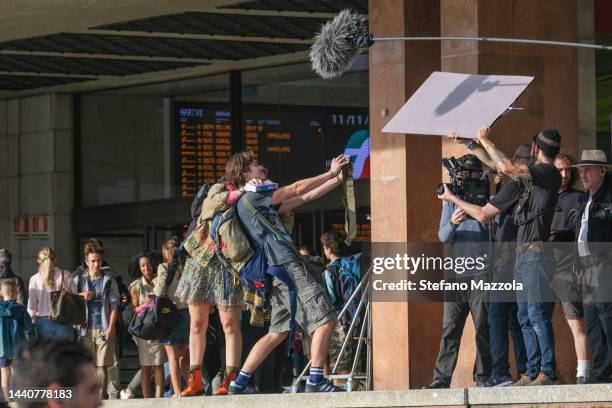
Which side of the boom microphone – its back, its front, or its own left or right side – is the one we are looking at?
left

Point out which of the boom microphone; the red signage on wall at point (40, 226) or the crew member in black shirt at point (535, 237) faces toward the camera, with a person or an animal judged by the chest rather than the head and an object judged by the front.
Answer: the red signage on wall

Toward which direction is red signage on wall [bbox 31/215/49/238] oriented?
toward the camera

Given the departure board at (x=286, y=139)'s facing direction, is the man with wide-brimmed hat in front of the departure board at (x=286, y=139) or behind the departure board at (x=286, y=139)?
in front

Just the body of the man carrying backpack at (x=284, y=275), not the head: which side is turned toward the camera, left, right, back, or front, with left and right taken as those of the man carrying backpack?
right

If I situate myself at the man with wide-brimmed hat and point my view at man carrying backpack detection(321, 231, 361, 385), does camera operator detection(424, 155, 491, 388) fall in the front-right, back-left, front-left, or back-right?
front-left

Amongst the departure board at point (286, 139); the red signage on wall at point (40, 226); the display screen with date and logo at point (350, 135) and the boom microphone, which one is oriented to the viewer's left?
the boom microphone

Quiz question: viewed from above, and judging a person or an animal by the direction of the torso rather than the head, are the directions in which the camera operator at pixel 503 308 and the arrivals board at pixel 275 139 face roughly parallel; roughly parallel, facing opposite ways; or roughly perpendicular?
roughly perpendicular

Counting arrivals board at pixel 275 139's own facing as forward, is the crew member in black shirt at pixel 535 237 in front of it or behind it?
in front

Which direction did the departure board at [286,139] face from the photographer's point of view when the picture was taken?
facing the viewer

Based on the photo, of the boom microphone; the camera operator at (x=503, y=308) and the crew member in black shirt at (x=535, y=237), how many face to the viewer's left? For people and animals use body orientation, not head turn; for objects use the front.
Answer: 3

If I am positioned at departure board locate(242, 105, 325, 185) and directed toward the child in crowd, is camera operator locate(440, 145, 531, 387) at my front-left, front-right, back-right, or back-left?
front-left

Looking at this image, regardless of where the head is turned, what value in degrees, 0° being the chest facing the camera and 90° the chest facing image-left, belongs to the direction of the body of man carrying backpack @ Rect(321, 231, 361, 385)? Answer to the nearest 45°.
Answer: approximately 135°
